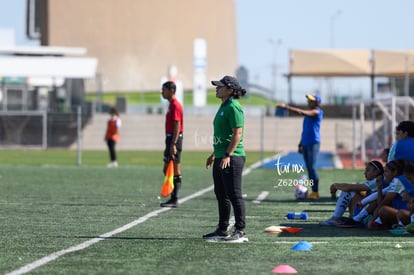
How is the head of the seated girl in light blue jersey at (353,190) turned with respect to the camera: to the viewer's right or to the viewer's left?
to the viewer's left

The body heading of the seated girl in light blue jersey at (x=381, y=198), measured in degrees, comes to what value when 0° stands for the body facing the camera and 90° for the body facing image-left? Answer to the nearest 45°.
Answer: approximately 90°

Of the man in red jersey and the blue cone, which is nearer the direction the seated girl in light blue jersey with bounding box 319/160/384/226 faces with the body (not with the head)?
the man in red jersey

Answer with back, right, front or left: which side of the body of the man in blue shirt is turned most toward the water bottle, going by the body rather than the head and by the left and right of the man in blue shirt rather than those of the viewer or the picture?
left

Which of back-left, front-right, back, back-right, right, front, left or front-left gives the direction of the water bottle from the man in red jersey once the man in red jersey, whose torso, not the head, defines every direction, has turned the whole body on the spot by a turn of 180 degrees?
front-right

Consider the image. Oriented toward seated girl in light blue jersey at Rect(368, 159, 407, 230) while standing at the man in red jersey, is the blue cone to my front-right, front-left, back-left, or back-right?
front-right

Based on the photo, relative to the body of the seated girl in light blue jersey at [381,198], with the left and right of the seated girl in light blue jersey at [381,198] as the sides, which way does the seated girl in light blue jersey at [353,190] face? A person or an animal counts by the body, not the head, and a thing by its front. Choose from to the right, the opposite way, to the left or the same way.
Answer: the same way

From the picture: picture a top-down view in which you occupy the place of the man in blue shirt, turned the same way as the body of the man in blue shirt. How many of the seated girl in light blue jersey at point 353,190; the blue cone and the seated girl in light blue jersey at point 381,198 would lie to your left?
3

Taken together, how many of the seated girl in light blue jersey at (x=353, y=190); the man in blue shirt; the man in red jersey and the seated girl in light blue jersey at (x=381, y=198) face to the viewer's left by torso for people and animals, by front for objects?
4

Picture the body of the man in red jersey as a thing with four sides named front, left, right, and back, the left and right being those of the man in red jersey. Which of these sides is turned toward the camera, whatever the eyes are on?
left

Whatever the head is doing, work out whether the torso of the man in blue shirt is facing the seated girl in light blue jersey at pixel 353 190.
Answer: no

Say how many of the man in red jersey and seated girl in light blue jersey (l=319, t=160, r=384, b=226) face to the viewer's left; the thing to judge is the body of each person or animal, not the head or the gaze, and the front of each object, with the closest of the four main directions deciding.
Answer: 2

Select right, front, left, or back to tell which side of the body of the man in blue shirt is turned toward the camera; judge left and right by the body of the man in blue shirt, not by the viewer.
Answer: left

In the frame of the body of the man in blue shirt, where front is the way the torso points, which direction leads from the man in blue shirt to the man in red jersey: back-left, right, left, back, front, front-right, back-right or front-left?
front-left

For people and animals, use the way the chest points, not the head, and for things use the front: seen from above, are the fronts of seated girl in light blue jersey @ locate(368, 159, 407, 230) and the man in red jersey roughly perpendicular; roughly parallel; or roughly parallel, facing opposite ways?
roughly parallel

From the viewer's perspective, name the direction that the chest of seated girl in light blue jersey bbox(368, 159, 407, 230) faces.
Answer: to the viewer's left

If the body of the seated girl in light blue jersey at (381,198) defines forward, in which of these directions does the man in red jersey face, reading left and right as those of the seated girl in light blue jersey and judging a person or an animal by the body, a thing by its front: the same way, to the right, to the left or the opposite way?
the same way

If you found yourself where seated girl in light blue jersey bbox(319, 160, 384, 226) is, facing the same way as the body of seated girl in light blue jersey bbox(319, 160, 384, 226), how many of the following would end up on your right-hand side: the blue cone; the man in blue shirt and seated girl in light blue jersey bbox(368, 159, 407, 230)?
1

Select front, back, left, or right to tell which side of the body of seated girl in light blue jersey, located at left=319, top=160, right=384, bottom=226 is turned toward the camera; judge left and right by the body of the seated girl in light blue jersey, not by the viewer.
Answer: left
